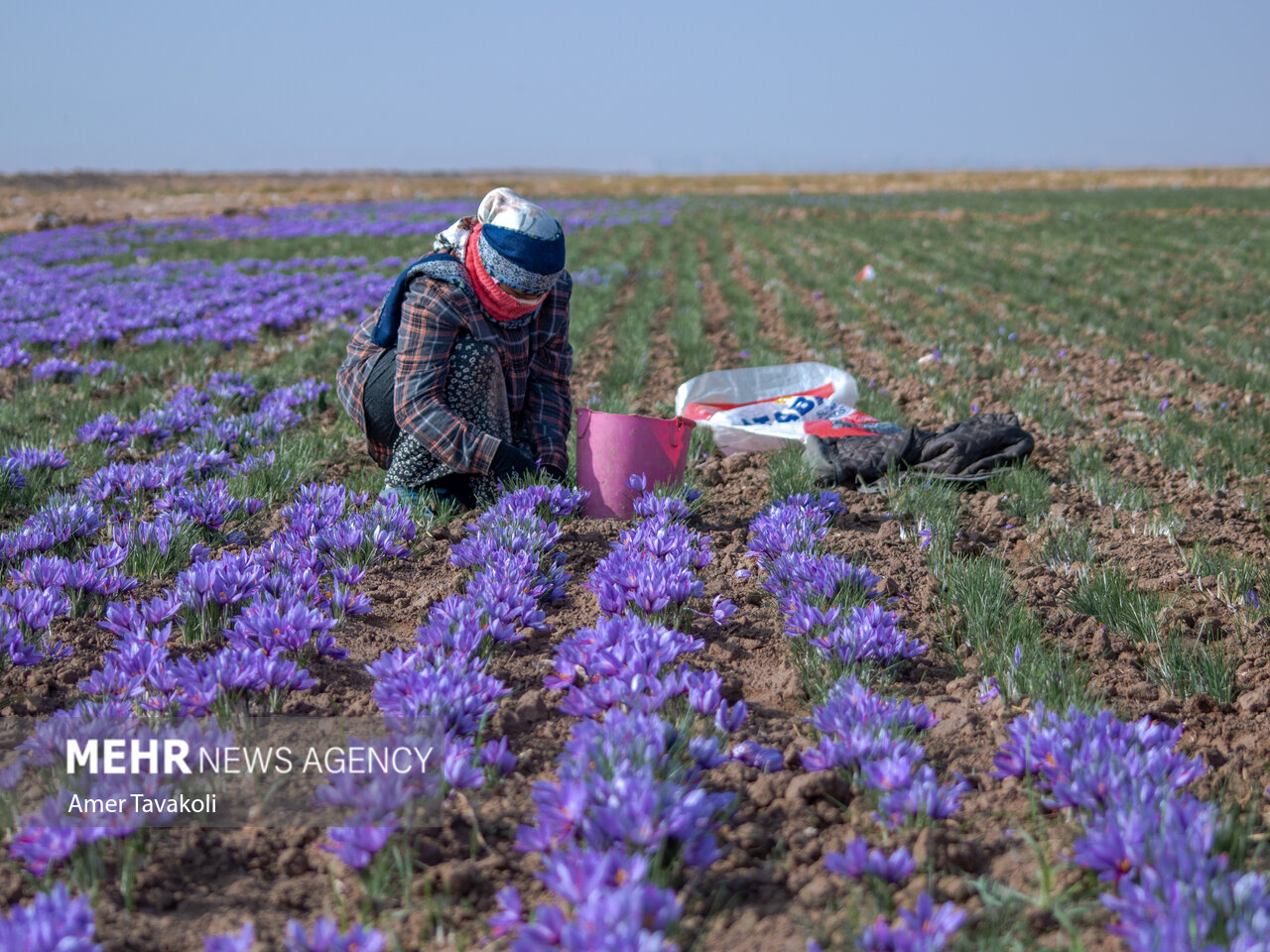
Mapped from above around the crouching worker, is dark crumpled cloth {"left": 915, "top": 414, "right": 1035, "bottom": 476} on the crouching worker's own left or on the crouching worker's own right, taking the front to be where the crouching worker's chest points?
on the crouching worker's own left

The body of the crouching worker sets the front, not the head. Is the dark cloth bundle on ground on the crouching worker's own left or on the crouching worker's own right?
on the crouching worker's own left

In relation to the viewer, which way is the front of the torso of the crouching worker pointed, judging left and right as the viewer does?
facing the viewer and to the right of the viewer

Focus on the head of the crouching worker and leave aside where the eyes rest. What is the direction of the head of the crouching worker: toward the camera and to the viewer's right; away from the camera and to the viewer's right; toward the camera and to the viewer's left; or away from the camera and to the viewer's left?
toward the camera and to the viewer's right

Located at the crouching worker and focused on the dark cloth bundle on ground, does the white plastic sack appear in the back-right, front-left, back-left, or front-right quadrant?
front-left
